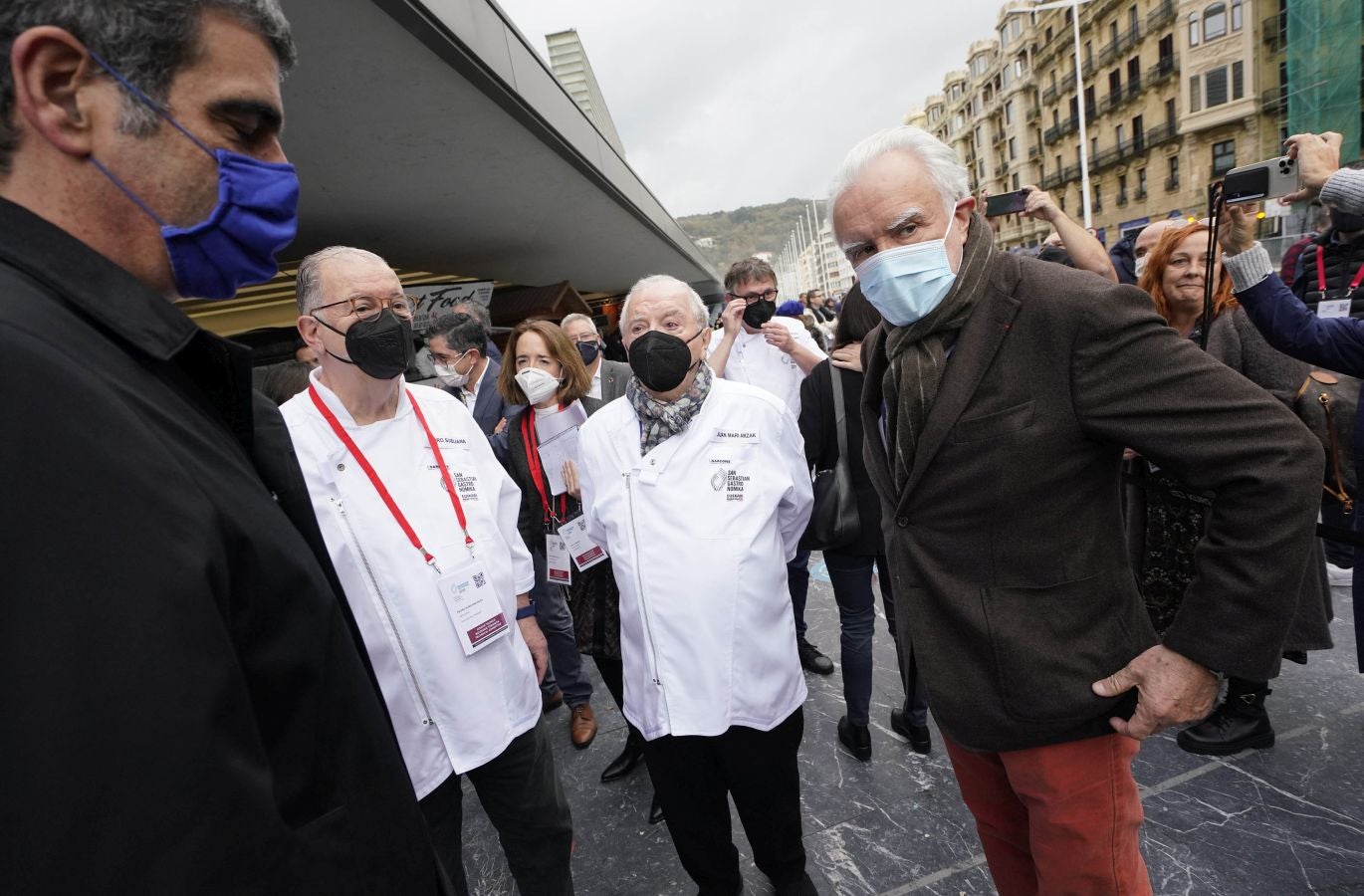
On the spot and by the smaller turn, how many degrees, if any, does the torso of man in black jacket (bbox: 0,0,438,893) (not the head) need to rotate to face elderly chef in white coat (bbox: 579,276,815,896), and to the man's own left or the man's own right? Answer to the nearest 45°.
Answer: approximately 45° to the man's own left

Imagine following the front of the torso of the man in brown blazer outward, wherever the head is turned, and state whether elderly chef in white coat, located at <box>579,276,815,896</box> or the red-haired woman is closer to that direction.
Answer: the elderly chef in white coat

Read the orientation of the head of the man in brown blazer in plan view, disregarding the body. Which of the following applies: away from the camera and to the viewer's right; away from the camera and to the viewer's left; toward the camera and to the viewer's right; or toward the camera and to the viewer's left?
toward the camera and to the viewer's left

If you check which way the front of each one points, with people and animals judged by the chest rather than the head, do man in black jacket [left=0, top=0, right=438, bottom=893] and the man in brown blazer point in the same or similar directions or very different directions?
very different directions

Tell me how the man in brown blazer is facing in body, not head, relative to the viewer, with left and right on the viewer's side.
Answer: facing the viewer and to the left of the viewer

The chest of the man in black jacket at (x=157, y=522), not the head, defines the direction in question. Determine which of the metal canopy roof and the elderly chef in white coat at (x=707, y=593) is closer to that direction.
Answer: the elderly chef in white coat

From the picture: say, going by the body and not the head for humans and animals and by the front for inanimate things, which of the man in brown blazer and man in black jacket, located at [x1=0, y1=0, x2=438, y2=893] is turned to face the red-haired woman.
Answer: the man in black jacket

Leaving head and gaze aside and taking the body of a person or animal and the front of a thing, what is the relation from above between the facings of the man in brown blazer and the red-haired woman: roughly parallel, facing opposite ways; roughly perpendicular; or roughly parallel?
roughly parallel

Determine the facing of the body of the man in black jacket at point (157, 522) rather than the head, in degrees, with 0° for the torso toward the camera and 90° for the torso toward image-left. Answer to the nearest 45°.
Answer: approximately 270°

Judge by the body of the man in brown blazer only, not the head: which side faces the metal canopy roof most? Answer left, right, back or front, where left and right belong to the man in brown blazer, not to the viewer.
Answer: right

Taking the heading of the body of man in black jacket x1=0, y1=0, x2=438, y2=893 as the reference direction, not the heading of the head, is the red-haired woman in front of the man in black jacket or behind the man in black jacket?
in front

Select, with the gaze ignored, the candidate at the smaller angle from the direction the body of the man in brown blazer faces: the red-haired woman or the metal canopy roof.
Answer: the metal canopy roof

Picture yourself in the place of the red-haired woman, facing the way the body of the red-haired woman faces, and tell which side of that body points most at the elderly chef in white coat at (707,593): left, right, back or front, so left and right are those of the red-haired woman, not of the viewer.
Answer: front

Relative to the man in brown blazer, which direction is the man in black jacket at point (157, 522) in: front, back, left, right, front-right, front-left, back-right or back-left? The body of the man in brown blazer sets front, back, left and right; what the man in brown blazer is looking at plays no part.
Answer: front
